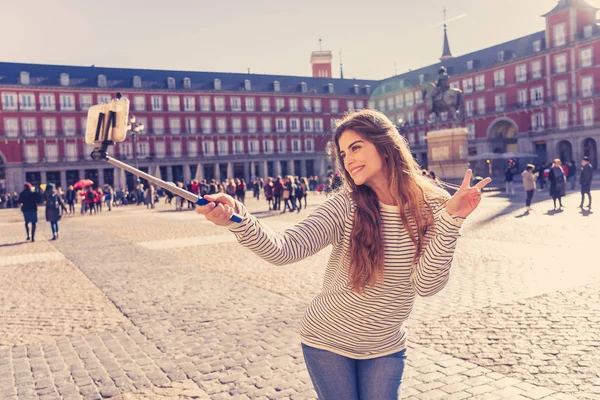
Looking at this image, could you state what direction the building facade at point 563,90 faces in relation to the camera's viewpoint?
facing the viewer and to the left of the viewer

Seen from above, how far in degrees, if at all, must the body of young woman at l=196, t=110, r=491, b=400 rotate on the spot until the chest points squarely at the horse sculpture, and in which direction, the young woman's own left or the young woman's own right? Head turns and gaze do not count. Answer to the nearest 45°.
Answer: approximately 180°

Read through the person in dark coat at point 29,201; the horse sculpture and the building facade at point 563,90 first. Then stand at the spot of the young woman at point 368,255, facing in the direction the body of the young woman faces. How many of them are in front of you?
0

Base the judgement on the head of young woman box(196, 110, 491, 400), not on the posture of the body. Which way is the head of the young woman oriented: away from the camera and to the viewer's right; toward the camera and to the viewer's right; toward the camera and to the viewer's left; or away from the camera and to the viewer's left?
toward the camera and to the viewer's left

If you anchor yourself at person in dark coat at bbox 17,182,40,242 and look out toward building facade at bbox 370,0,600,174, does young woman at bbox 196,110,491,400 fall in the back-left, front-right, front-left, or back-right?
back-right

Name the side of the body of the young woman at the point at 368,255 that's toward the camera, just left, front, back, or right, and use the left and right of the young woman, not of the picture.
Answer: front

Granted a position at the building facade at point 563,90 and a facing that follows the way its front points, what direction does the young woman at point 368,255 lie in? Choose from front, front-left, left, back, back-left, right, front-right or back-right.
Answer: front-left

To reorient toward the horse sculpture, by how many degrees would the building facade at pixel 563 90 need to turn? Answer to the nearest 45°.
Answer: approximately 45° to its left

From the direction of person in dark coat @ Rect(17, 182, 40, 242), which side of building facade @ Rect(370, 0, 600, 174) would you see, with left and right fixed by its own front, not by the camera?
front
